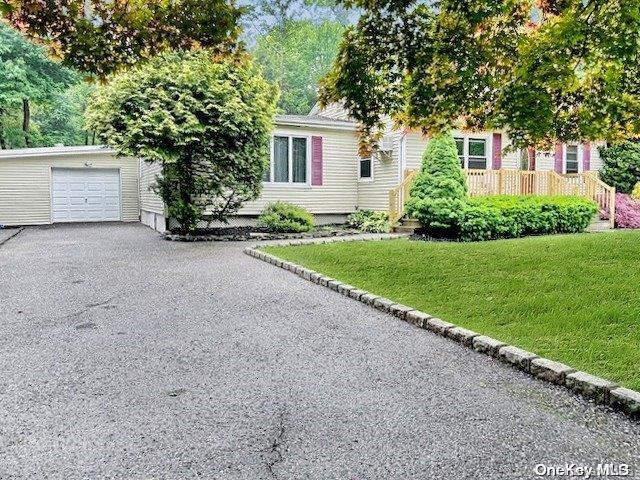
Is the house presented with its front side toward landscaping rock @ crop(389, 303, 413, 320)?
yes

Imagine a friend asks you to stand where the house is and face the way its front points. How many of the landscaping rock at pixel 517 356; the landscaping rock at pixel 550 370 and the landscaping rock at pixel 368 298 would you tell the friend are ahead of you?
3

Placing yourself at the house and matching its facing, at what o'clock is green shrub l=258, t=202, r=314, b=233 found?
The green shrub is roughly at 12 o'clock from the house.

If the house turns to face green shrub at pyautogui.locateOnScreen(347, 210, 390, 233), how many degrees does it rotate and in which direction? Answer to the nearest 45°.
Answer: approximately 45° to its left

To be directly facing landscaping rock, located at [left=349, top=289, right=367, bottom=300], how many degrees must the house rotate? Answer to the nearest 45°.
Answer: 0° — it already faces it

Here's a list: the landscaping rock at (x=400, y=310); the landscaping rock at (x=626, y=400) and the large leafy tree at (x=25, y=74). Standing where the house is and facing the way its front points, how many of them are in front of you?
2
